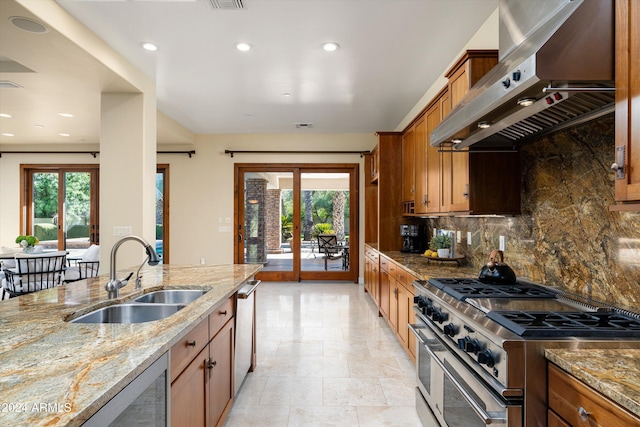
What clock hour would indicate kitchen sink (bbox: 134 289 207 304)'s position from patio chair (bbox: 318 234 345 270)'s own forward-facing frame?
The kitchen sink is roughly at 2 o'clock from the patio chair.

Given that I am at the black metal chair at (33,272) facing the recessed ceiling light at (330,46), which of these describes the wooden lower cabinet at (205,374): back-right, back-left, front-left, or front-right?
front-right

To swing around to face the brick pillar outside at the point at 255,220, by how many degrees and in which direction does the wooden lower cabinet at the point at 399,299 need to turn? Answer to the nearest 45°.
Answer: approximately 45° to its right

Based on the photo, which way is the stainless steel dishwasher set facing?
to the viewer's right

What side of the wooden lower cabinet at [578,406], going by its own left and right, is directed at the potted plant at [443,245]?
right

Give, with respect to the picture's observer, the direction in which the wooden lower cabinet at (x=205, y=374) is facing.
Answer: facing to the right of the viewer

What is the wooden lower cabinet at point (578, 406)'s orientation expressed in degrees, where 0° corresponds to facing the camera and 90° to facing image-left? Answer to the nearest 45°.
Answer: approximately 45°

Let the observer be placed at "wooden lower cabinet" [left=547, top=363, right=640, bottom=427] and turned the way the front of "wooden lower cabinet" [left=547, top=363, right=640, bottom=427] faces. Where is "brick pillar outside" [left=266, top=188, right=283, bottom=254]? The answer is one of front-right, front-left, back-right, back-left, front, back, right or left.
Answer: right

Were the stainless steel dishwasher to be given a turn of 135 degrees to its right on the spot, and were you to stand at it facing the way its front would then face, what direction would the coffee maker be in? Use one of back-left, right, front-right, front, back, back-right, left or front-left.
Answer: back

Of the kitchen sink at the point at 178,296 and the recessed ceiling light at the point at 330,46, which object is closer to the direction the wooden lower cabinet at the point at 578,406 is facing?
the kitchen sink

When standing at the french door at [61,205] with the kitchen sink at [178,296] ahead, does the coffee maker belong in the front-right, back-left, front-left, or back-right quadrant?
front-left

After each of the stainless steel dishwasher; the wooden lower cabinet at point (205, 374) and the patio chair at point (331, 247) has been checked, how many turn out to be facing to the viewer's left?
0

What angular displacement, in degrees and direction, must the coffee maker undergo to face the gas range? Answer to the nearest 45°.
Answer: approximately 45° to its left

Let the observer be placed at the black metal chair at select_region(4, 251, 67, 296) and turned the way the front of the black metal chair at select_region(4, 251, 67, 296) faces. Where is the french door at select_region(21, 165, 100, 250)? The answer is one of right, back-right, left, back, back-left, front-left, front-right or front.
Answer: front-right
